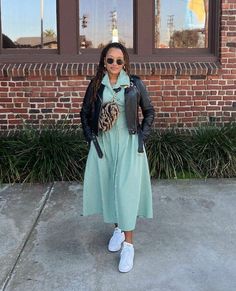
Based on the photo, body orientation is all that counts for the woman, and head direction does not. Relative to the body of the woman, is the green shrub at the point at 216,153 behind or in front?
behind

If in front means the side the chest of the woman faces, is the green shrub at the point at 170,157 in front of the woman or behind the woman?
behind

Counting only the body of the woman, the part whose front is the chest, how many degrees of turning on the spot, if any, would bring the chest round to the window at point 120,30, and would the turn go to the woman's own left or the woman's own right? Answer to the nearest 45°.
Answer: approximately 180°

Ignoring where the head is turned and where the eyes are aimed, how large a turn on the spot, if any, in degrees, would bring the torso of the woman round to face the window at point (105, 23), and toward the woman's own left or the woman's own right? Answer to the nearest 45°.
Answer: approximately 180°

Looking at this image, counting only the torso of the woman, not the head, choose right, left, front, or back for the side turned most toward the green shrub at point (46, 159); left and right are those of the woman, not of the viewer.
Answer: back

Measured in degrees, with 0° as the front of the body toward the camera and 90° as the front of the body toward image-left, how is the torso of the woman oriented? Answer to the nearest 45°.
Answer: approximately 0°

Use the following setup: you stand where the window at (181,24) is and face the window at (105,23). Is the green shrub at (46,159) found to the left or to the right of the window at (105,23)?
left

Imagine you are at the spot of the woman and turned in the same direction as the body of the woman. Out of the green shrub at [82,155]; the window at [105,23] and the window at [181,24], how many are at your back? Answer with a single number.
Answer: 3

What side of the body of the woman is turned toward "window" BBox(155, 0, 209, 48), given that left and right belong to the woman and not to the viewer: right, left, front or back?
back

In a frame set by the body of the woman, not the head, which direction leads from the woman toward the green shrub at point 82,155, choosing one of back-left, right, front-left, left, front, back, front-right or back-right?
back
